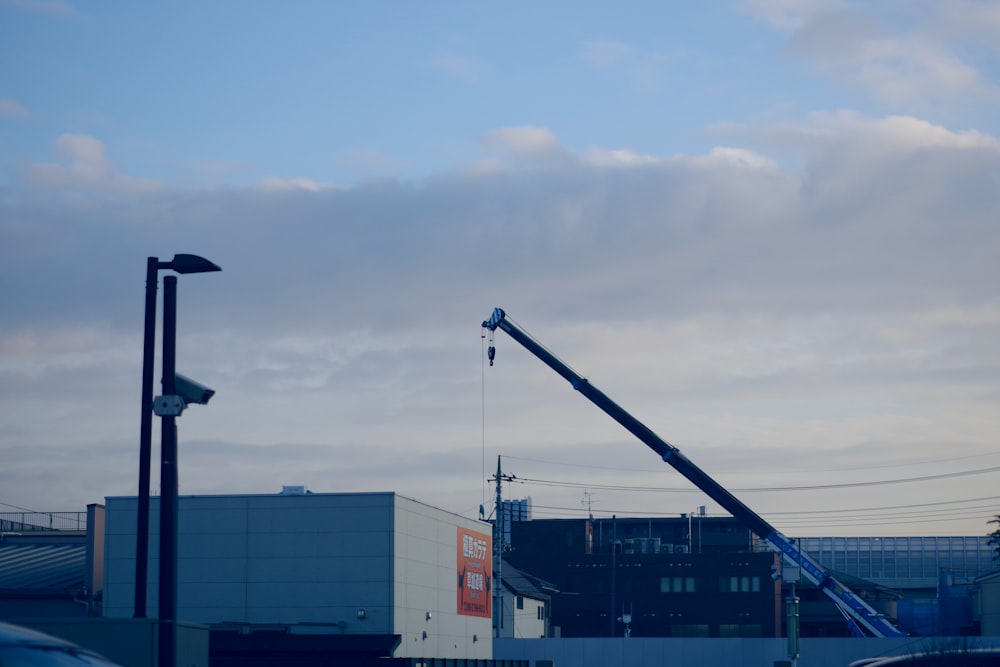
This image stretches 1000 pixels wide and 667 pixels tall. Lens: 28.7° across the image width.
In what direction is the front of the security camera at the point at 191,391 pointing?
to the viewer's right

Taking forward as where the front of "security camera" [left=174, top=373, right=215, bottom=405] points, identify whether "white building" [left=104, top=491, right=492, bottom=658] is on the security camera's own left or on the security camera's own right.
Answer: on the security camera's own left
